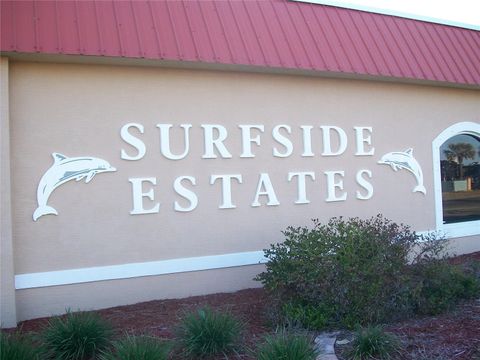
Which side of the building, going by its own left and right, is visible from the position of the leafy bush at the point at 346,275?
front

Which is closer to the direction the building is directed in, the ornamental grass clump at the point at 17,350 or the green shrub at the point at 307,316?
the green shrub

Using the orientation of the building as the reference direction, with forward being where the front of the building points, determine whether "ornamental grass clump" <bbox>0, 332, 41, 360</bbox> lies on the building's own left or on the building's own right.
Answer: on the building's own right

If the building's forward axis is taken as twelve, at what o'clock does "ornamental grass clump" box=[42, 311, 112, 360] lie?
The ornamental grass clump is roughly at 2 o'clock from the building.

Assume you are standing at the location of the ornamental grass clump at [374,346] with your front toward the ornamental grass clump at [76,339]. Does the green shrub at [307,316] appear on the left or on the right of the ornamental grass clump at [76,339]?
right

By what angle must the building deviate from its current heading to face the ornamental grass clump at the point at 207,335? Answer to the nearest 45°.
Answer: approximately 45° to its right

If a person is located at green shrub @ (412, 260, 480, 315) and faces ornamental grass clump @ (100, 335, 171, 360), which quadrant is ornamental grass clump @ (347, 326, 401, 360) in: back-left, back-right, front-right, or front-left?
front-left

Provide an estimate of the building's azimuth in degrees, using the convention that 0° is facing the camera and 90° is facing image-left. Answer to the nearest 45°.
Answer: approximately 315°

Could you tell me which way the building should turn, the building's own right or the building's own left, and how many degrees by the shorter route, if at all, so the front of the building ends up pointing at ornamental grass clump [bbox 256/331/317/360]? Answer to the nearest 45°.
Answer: approximately 45° to the building's own right

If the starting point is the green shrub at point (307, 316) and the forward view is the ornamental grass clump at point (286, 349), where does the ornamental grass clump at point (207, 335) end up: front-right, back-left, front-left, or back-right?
front-right
